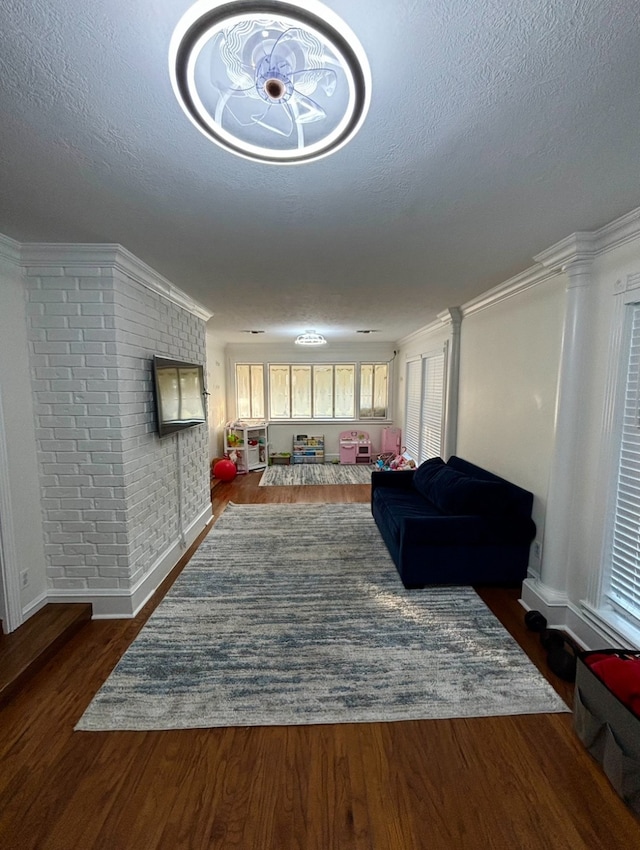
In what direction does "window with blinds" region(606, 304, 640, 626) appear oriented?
to the viewer's left

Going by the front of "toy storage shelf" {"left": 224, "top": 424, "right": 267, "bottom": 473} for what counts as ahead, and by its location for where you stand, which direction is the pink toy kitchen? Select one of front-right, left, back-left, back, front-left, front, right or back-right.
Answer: front-left

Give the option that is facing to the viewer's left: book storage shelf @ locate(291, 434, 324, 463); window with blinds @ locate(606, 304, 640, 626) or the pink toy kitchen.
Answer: the window with blinds

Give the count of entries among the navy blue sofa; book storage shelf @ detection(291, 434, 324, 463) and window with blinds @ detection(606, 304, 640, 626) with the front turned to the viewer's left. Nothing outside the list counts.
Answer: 2

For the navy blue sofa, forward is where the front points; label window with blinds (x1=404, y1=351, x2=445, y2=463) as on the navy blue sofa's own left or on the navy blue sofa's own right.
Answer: on the navy blue sofa's own right

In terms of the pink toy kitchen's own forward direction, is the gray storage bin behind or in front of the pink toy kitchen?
in front

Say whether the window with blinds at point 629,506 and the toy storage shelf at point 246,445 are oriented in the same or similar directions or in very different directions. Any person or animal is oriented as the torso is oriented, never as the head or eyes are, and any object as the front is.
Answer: very different directions

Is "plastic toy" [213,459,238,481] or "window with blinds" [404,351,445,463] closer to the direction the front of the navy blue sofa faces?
the plastic toy

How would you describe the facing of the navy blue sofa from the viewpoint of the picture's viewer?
facing to the left of the viewer

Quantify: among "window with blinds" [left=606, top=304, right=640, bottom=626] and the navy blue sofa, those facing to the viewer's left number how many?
2

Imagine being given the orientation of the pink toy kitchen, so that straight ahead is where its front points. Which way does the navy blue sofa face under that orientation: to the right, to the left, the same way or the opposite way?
to the right

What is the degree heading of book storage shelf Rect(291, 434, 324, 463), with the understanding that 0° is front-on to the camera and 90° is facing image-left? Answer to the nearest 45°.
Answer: approximately 0°

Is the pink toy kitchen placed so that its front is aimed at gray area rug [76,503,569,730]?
yes
